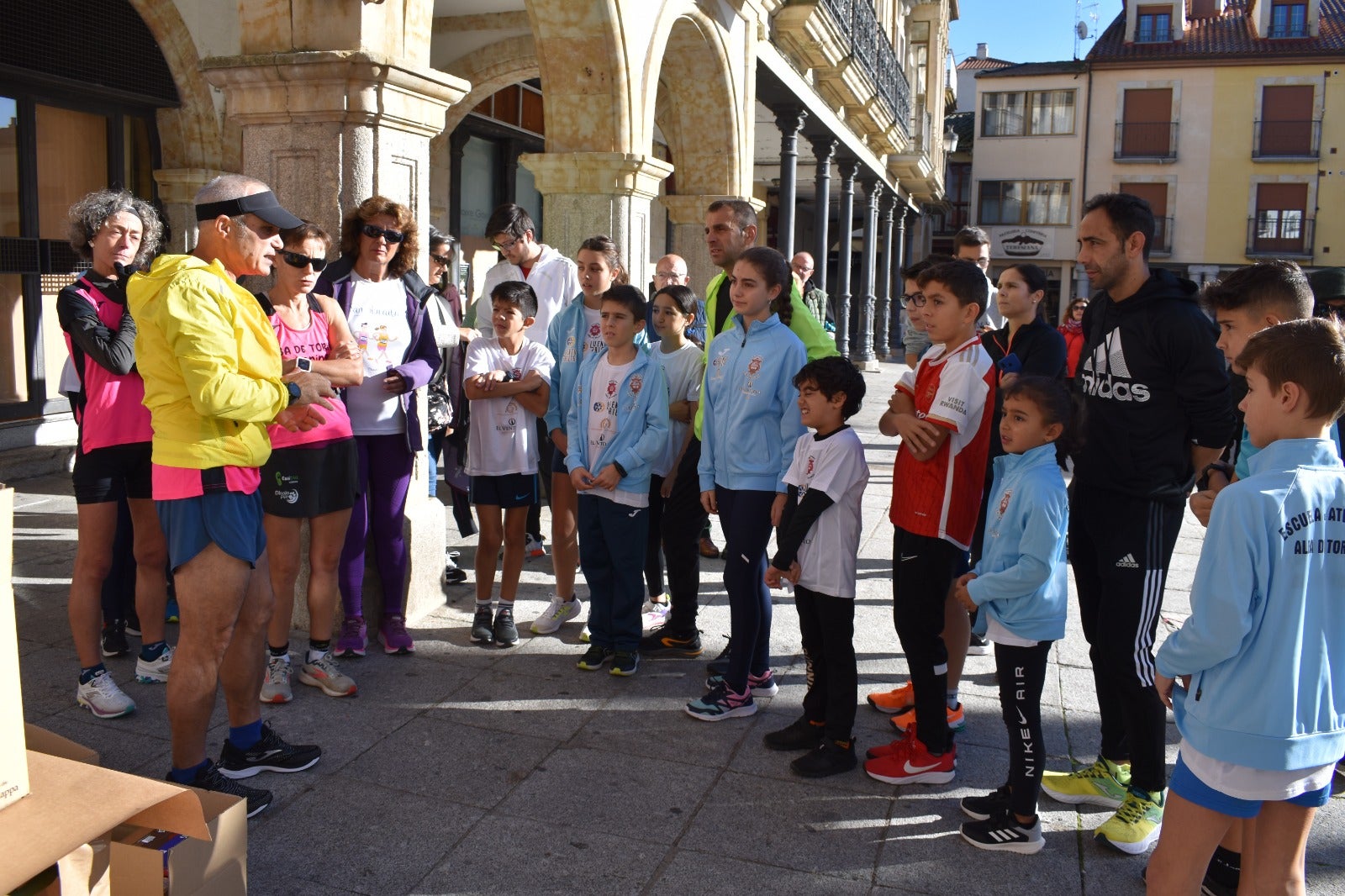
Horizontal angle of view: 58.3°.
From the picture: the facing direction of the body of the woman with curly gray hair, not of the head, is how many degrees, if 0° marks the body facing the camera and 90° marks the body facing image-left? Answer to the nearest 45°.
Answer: approximately 315°

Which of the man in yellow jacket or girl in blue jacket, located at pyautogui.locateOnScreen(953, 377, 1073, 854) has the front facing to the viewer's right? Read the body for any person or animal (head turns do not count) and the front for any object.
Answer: the man in yellow jacket

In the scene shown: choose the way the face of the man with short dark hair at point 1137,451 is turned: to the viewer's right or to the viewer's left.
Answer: to the viewer's left

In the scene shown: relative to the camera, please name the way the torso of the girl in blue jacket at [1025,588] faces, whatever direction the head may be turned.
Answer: to the viewer's left

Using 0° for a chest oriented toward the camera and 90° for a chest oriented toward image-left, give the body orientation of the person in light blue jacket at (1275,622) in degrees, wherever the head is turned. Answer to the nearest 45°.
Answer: approximately 135°

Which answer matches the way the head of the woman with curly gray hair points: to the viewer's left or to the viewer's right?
to the viewer's right

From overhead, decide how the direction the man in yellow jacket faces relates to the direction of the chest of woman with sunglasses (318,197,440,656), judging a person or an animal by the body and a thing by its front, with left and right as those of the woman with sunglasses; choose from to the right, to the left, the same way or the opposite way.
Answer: to the left

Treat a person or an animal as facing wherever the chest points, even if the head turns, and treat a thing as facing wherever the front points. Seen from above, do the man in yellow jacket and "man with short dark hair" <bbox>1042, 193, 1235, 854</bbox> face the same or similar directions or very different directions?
very different directions

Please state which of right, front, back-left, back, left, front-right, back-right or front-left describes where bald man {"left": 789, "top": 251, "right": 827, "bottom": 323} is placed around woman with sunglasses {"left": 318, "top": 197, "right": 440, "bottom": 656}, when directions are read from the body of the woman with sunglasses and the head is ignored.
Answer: back-left

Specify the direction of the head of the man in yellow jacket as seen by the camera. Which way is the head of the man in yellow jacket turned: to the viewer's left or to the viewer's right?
to the viewer's right

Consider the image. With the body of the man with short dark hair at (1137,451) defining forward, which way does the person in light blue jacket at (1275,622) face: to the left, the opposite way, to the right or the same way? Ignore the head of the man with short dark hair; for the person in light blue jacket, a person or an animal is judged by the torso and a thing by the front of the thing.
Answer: to the right

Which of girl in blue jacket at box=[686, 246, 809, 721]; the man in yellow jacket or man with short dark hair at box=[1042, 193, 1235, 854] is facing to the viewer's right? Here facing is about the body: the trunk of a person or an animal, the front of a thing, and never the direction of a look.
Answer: the man in yellow jacket

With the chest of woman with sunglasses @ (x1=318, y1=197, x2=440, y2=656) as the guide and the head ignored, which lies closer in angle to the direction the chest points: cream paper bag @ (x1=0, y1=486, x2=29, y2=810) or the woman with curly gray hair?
the cream paper bag

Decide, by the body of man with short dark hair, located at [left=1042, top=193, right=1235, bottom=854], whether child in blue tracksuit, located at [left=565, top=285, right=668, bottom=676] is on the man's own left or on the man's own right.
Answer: on the man's own right

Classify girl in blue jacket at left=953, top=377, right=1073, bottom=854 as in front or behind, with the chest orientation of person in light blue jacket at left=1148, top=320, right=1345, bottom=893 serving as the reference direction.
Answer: in front

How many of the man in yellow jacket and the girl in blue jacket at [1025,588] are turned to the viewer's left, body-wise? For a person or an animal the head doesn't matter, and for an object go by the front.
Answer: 1

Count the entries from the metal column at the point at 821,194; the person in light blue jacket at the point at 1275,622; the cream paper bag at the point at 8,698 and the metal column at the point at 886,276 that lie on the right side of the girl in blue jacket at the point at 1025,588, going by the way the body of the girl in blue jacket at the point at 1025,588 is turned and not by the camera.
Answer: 2
